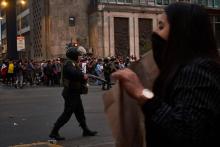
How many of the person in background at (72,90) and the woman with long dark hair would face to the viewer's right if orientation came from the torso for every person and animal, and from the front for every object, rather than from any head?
1

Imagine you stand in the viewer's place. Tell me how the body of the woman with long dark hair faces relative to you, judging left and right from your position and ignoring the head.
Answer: facing to the left of the viewer

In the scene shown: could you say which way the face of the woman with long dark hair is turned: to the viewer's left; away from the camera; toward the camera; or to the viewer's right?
to the viewer's left

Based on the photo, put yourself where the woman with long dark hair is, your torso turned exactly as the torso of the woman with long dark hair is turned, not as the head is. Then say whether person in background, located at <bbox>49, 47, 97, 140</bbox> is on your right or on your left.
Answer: on your right

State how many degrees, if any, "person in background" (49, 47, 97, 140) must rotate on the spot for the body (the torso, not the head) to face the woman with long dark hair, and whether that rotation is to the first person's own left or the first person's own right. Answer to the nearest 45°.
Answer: approximately 90° to the first person's own right
